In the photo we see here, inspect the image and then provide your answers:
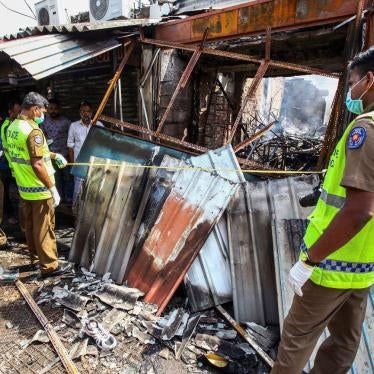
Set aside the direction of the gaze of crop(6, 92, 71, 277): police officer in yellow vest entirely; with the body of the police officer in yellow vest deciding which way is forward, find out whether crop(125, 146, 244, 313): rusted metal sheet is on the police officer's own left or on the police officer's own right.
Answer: on the police officer's own right

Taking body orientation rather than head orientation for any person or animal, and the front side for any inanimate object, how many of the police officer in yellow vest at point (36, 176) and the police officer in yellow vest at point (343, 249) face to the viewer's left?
1

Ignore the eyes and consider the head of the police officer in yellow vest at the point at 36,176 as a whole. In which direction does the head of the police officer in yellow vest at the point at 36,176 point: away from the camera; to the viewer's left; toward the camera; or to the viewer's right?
to the viewer's right

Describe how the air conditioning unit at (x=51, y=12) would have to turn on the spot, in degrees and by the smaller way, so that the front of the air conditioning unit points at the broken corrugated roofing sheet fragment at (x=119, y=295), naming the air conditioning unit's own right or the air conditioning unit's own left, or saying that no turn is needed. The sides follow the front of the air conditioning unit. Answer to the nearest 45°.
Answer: approximately 45° to the air conditioning unit's own left

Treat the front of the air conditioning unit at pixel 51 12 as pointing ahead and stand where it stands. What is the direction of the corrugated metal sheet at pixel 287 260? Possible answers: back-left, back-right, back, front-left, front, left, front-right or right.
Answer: front-left

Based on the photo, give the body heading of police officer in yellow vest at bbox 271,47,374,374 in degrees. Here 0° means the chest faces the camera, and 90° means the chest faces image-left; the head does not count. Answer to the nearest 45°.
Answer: approximately 90°

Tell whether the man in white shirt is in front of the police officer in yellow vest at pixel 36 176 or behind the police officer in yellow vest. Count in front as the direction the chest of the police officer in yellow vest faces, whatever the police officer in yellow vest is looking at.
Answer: in front

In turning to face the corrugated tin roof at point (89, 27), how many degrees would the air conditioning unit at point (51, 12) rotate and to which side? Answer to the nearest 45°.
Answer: approximately 45° to its left

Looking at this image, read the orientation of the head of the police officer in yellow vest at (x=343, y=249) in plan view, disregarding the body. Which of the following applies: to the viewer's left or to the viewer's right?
to the viewer's left

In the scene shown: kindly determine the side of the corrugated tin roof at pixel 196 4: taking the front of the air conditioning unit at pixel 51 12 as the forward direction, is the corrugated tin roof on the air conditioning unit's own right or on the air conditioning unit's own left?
on the air conditioning unit's own left

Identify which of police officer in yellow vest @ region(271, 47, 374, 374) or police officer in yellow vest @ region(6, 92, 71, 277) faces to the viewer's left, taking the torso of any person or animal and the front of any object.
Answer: police officer in yellow vest @ region(271, 47, 374, 374)
